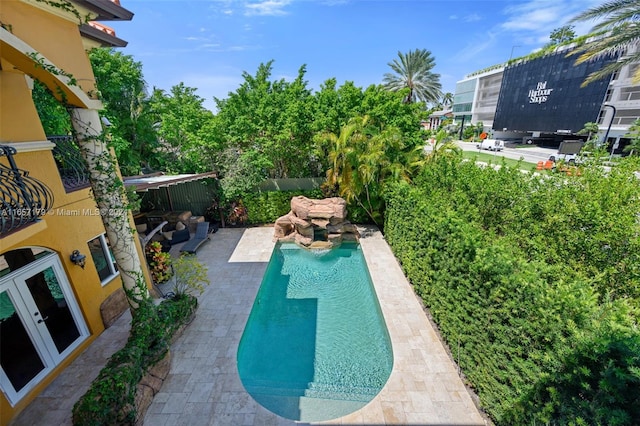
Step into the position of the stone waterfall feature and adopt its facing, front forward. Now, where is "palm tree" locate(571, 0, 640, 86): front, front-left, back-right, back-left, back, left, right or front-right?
left

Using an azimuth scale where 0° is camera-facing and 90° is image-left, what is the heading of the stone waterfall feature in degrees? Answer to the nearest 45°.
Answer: approximately 0°

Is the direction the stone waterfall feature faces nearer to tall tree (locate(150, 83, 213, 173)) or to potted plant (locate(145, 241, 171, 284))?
the potted plant

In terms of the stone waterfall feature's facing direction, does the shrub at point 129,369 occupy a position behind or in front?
in front

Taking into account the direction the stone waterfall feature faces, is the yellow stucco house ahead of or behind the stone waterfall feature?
ahead

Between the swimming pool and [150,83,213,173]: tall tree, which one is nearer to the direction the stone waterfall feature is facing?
the swimming pool
